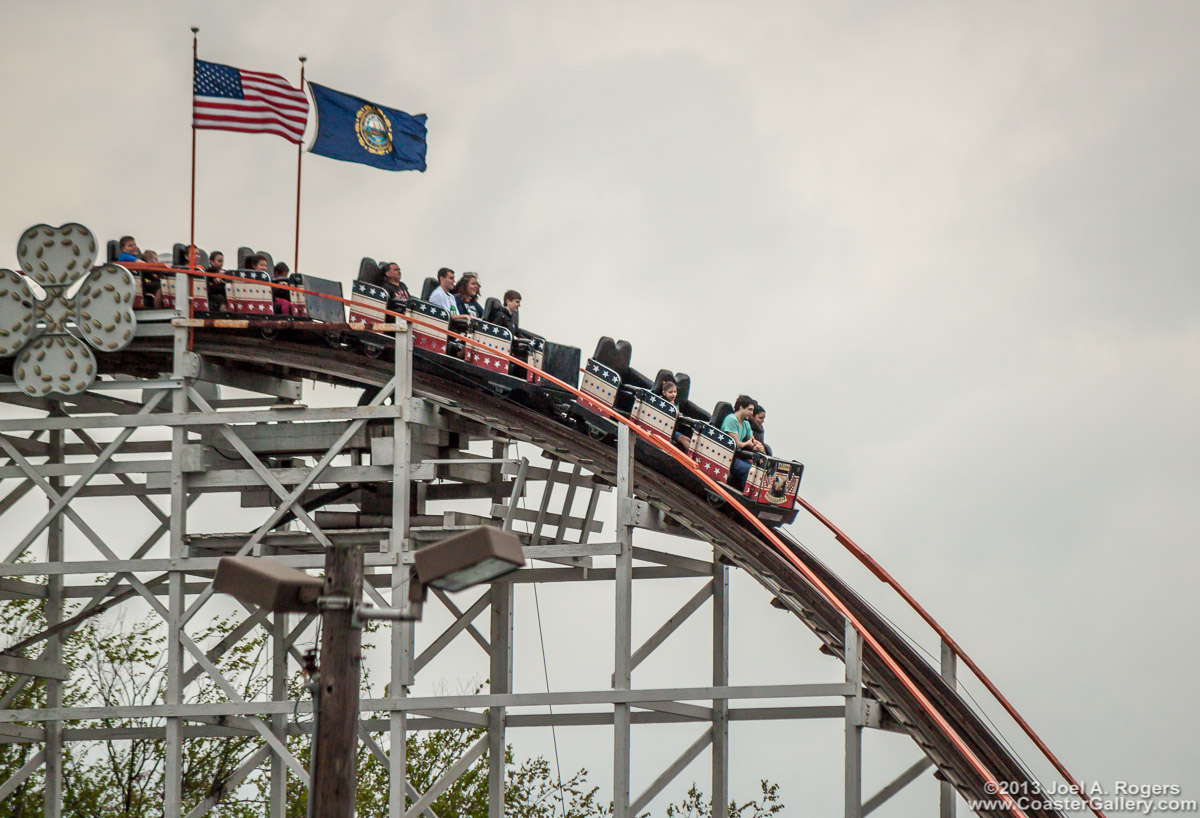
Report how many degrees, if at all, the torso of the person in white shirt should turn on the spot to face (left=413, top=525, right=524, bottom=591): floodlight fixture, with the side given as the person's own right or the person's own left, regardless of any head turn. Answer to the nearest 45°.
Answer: approximately 45° to the person's own right

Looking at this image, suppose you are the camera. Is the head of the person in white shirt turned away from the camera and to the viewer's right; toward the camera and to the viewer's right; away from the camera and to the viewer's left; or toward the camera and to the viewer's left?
toward the camera and to the viewer's right

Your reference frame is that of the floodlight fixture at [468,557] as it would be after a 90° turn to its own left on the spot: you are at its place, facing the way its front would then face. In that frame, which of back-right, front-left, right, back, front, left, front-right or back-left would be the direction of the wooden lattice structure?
front-left

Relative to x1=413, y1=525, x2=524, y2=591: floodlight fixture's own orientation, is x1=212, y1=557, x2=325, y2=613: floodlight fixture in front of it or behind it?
behind

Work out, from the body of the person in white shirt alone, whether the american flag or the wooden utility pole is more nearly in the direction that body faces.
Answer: the wooden utility pole

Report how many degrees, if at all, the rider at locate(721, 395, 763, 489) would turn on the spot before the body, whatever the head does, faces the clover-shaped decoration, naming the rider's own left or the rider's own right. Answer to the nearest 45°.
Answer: approximately 135° to the rider's own right

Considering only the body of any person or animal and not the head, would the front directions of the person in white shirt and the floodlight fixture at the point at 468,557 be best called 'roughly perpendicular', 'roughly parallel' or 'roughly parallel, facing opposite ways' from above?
roughly parallel

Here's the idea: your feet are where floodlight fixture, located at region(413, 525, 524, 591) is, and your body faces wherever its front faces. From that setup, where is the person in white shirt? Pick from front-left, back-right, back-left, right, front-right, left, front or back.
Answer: back-left

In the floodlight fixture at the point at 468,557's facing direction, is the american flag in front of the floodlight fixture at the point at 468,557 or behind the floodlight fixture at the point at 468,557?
behind

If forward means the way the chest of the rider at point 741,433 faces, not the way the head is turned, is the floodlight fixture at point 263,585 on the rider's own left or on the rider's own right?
on the rider's own right

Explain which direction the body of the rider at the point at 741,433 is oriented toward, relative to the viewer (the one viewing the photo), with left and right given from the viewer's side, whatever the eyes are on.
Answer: facing the viewer and to the right of the viewer

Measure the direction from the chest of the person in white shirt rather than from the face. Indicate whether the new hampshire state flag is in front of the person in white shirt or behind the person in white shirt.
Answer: behind

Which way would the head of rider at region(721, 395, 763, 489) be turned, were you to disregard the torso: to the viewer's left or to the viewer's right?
to the viewer's right

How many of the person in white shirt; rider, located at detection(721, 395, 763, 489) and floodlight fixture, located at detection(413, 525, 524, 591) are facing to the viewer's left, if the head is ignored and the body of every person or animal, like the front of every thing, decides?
0

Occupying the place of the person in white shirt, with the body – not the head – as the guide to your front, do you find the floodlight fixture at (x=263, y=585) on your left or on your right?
on your right

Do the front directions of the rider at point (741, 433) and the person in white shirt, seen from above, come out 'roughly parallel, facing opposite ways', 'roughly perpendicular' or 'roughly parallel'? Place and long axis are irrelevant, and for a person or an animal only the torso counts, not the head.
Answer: roughly parallel
